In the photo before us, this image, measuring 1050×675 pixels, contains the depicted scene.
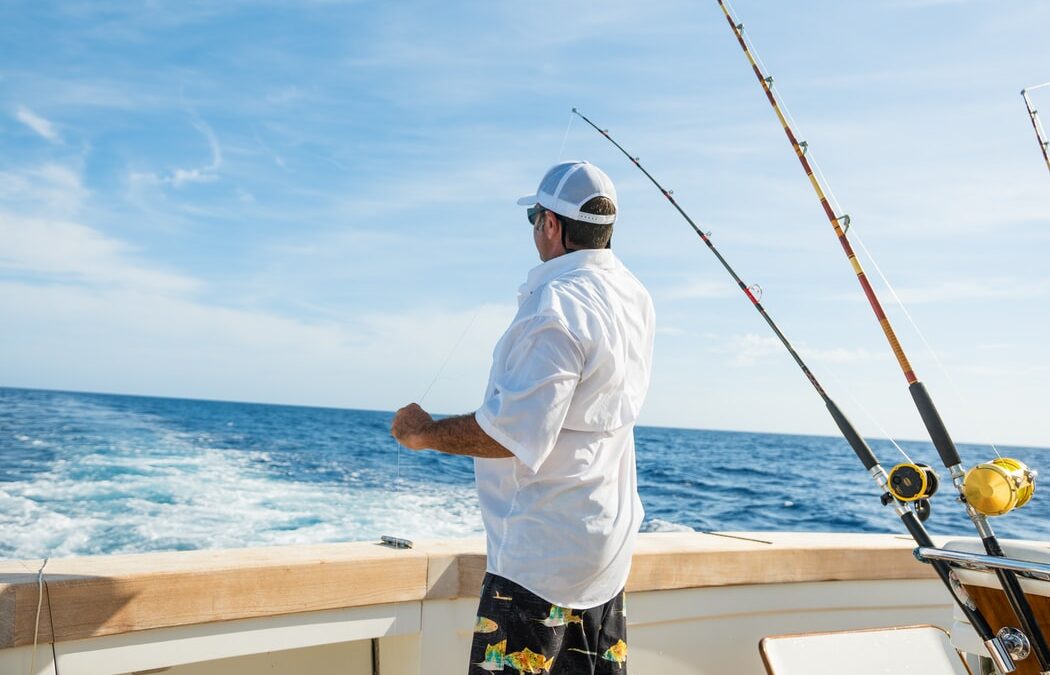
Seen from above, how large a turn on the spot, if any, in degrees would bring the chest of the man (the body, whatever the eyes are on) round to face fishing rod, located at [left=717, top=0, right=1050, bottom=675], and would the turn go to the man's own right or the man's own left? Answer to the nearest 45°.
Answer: approximately 135° to the man's own right

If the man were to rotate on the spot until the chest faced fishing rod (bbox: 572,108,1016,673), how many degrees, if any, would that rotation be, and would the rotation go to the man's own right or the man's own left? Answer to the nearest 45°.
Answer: approximately 135° to the man's own right

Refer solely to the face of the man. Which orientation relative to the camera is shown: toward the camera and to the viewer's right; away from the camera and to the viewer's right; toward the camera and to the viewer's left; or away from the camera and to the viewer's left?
away from the camera and to the viewer's left

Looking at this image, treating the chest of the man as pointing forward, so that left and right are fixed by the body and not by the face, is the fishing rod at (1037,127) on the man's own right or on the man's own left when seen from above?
on the man's own right

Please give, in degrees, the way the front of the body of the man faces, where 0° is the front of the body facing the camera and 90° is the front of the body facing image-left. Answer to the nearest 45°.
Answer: approximately 135°
